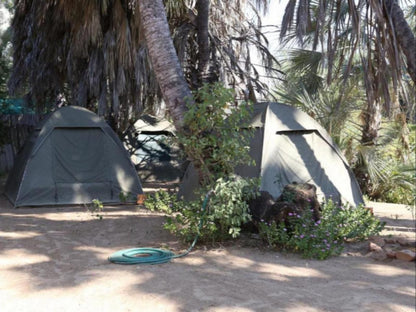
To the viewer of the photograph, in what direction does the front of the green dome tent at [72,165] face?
facing the viewer

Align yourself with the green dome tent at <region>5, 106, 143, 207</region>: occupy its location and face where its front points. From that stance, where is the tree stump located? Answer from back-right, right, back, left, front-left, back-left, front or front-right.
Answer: front-left

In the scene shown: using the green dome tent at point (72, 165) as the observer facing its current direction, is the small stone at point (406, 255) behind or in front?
in front

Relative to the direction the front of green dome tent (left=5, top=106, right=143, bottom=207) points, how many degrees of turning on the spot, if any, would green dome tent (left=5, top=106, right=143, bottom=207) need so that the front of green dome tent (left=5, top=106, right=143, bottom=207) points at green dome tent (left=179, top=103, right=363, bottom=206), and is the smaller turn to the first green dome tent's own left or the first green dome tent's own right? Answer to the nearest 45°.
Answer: approximately 45° to the first green dome tent's own left

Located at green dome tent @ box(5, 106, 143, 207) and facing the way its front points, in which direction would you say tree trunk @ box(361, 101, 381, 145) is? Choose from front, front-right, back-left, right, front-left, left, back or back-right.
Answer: left

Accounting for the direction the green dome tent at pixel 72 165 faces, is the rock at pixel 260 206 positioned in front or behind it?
in front

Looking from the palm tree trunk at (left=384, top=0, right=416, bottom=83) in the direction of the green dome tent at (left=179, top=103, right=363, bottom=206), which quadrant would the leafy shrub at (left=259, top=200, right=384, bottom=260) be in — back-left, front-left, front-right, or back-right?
front-left

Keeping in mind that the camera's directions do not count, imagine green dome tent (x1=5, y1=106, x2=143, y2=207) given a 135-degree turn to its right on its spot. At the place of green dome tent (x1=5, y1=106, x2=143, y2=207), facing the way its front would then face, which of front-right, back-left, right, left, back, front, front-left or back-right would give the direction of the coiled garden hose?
back-left

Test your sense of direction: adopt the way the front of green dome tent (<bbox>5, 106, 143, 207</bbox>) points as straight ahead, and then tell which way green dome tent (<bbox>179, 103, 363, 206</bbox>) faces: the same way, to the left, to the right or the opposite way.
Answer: the same way

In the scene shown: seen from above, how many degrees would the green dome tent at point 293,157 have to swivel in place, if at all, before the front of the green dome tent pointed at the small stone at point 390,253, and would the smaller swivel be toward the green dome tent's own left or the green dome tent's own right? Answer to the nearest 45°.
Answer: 0° — it already faces it

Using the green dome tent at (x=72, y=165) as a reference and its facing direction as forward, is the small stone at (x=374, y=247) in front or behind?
in front

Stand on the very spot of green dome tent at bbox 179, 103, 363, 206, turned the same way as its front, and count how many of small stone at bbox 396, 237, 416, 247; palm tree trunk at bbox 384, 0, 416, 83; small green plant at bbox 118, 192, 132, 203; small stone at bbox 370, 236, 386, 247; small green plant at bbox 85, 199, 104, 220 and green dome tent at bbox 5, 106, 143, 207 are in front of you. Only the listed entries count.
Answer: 3

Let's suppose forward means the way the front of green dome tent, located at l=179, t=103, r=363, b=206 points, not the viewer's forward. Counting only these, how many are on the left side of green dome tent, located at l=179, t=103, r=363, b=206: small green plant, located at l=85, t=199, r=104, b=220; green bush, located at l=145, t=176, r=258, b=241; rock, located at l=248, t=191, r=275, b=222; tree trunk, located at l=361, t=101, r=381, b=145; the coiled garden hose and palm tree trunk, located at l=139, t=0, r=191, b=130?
1

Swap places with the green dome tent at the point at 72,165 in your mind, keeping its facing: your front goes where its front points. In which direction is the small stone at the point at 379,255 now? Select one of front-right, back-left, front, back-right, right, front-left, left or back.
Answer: front-left

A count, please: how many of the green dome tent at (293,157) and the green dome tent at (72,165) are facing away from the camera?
0

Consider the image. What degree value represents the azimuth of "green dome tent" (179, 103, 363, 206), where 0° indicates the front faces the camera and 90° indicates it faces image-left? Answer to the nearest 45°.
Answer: approximately 315°

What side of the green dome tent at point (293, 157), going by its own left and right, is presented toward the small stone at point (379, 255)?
front
